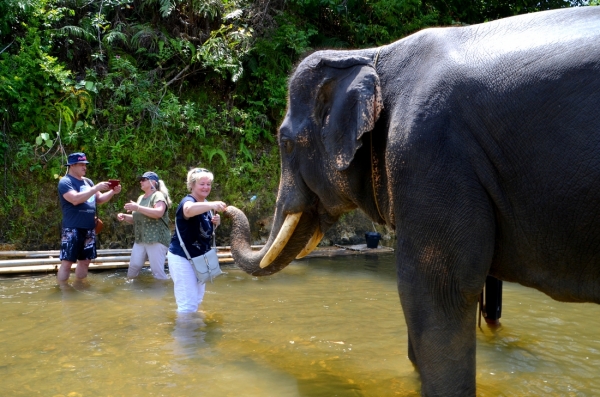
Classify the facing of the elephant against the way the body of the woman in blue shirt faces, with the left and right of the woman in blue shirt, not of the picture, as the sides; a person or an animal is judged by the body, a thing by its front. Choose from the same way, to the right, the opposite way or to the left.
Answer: the opposite way

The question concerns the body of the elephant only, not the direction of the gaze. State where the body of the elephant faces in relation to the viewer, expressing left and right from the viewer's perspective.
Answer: facing to the left of the viewer

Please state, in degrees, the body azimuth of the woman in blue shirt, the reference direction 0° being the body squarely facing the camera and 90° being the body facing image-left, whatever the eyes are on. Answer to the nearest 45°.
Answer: approximately 315°

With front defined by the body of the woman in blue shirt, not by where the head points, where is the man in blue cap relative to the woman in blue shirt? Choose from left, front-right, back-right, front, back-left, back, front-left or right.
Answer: back

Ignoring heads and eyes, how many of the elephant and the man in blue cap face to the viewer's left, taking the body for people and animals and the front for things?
1

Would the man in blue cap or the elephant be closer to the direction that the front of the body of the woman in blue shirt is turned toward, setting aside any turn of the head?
the elephant

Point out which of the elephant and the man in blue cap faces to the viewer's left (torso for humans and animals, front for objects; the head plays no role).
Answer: the elephant
